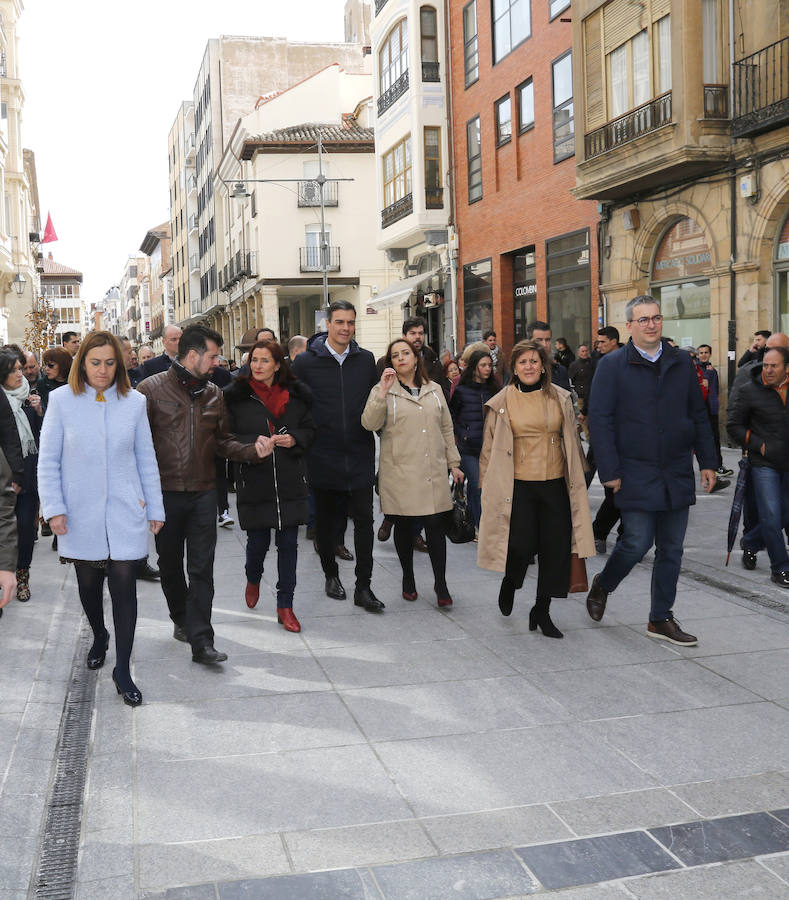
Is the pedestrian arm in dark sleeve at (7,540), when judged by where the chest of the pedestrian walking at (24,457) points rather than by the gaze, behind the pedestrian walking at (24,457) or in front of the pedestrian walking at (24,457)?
in front

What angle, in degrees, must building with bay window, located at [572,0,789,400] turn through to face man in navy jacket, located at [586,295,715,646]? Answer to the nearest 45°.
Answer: approximately 45° to its left

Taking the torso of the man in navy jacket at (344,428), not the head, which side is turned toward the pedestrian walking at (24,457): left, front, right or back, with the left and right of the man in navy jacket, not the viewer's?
right

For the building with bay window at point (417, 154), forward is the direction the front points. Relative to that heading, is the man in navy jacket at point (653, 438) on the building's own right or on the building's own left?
on the building's own left

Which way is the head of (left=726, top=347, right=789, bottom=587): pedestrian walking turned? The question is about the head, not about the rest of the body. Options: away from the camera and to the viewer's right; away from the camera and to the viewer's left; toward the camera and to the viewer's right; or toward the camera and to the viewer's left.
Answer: toward the camera and to the viewer's left

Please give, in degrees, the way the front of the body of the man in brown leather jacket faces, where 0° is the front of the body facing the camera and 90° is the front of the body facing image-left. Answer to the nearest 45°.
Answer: approximately 315°

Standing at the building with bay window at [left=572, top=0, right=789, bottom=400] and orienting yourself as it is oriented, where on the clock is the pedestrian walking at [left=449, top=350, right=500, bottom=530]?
The pedestrian walking is roughly at 11 o'clock from the building with bay window.

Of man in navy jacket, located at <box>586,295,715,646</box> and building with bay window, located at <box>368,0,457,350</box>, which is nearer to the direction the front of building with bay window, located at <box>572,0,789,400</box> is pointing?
the man in navy jacket

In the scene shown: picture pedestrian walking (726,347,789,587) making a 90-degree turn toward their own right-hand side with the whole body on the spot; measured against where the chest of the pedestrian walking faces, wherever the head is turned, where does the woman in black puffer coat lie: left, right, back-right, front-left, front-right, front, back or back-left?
front

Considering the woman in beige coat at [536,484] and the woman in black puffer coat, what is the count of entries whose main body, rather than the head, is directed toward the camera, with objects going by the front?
2

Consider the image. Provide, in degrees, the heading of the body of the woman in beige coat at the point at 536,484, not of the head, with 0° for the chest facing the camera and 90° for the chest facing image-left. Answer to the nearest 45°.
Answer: approximately 0°

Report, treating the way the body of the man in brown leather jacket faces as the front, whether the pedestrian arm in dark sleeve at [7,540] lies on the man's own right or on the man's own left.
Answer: on the man's own right

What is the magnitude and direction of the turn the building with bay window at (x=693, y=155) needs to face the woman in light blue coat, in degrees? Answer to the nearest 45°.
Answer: approximately 45° to its left

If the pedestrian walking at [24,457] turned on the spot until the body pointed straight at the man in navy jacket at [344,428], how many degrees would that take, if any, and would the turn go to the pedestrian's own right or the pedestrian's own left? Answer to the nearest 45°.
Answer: approximately 45° to the pedestrian's own left
